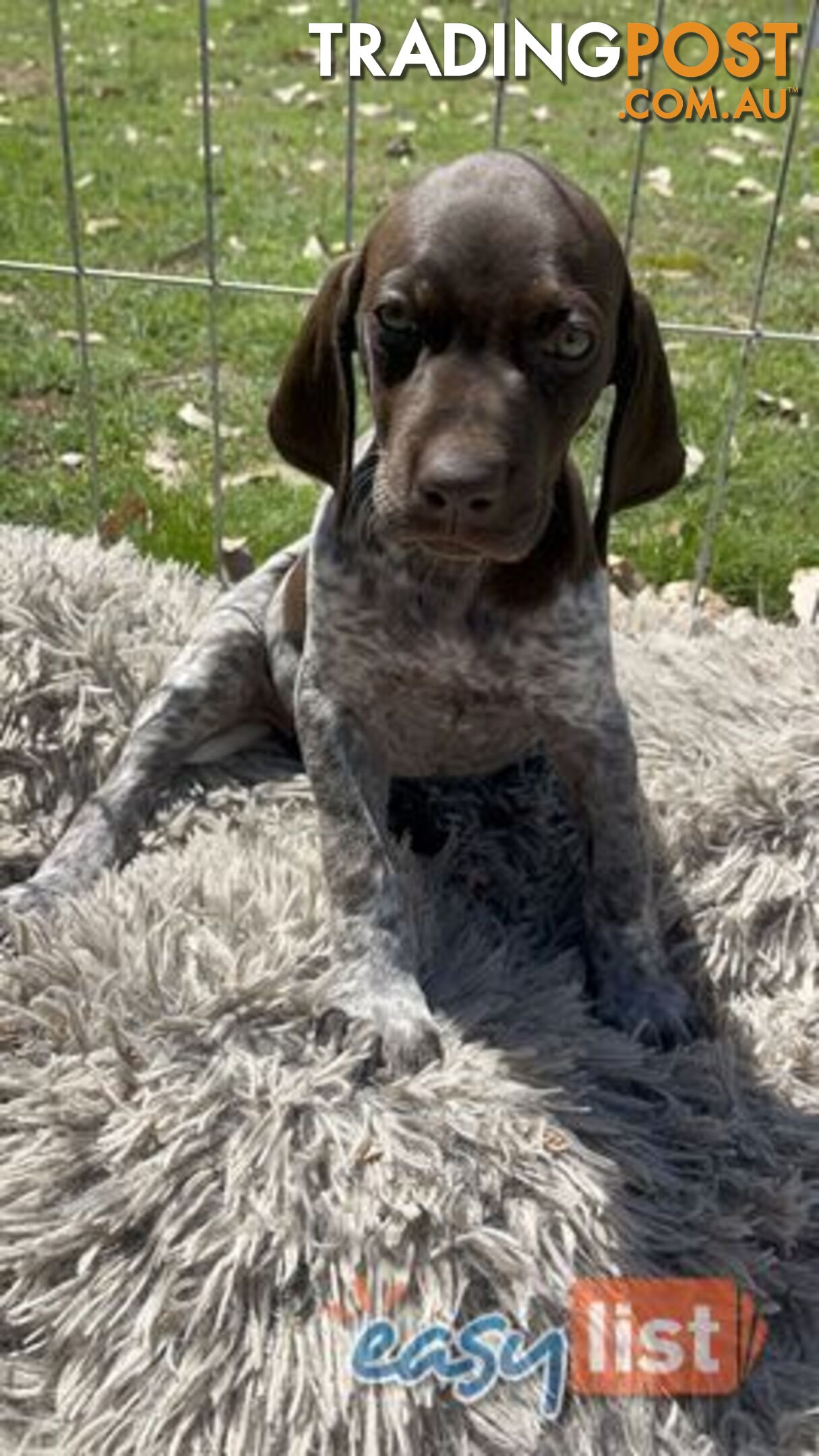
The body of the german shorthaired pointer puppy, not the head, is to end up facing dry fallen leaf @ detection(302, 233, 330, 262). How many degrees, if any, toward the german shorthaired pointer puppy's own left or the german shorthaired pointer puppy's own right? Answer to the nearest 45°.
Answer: approximately 180°

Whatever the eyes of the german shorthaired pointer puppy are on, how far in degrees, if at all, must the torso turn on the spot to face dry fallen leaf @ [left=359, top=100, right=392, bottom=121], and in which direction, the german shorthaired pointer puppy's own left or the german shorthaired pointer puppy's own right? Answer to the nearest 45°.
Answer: approximately 180°

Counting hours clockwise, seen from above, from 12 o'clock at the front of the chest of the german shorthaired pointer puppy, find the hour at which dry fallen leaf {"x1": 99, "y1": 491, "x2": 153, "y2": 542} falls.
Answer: The dry fallen leaf is roughly at 5 o'clock from the german shorthaired pointer puppy.

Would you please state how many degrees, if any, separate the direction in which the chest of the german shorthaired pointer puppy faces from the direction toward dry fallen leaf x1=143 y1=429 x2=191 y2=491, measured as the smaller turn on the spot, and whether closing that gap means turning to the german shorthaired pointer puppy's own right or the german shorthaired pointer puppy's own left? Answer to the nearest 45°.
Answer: approximately 180°

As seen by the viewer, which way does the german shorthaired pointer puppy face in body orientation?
toward the camera

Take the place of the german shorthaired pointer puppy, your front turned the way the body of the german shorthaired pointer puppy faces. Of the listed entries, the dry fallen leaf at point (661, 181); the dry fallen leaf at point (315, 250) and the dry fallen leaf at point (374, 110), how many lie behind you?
3

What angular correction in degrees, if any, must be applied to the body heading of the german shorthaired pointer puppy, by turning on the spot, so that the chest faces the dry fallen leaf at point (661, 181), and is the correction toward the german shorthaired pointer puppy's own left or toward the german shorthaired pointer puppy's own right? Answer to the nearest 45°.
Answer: approximately 180°

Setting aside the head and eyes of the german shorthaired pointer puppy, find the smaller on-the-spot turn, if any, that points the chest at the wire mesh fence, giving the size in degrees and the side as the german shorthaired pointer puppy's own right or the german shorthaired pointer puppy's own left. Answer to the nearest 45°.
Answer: approximately 180°

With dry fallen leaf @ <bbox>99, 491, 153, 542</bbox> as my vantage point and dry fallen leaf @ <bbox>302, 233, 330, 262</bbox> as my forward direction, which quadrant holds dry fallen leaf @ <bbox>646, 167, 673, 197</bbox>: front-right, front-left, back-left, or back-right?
front-right

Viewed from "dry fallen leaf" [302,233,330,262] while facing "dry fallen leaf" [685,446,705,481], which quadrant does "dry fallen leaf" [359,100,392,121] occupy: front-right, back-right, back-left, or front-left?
back-left
